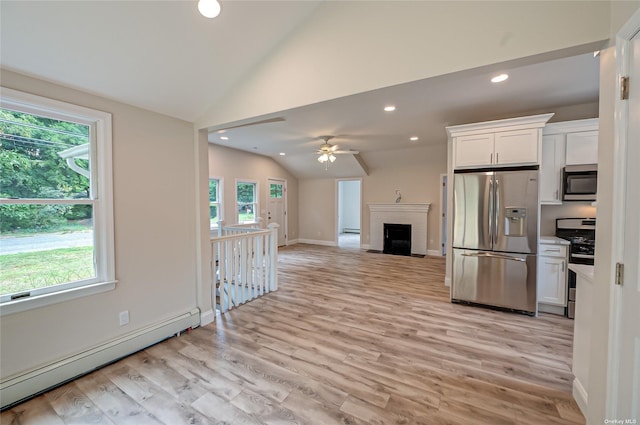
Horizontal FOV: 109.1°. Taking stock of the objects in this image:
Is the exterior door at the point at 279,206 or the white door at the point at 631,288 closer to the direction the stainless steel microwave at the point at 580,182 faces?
the white door

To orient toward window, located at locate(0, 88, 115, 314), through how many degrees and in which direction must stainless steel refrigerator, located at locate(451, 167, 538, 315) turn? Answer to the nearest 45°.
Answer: approximately 45° to its right

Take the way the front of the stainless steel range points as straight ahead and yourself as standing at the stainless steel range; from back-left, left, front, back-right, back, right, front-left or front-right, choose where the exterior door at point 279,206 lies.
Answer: right

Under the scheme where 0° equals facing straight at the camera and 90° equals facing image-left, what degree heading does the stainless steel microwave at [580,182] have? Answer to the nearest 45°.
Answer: approximately 0°

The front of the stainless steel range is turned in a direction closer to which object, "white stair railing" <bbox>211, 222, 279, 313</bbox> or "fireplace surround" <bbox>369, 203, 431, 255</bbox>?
the white stair railing

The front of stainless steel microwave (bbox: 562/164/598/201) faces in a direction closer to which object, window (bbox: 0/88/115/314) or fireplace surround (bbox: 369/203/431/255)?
the window

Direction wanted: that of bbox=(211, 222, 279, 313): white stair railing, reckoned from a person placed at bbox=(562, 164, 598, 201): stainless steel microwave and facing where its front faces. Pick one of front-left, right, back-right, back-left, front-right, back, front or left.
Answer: front-right

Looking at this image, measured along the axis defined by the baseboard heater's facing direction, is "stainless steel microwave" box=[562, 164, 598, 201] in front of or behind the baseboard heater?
in front

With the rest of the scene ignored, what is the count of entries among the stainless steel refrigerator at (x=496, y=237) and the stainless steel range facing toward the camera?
2

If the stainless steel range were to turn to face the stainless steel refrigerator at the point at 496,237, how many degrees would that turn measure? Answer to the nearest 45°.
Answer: approximately 45° to its right

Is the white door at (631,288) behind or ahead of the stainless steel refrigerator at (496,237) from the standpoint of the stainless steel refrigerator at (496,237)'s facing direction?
ahead

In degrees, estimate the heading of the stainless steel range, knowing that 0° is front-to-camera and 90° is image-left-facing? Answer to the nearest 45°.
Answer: approximately 0°

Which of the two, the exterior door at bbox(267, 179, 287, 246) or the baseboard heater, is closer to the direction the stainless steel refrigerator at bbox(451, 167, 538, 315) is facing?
the baseboard heater
